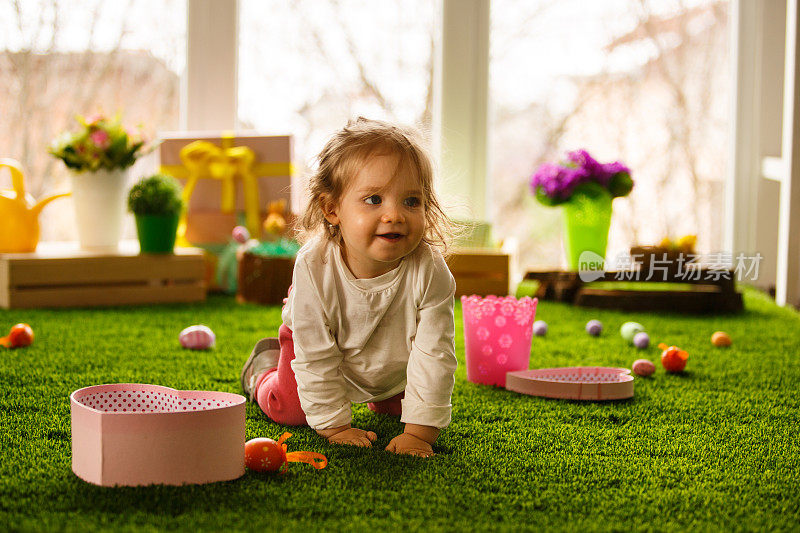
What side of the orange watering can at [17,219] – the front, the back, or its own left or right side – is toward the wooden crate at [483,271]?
front

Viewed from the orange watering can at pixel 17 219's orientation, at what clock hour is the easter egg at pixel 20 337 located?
The easter egg is roughly at 3 o'clock from the orange watering can.

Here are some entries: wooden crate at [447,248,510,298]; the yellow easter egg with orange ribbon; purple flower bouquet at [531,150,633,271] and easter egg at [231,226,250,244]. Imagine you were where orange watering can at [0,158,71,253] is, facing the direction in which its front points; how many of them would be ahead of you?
4

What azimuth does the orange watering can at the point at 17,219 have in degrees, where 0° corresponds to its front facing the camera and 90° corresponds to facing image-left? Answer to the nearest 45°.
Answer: approximately 270°

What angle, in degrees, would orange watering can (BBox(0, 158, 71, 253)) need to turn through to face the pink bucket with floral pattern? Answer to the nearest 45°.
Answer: approximately 45° to its right

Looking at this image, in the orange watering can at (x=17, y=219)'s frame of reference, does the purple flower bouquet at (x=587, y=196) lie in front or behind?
in front

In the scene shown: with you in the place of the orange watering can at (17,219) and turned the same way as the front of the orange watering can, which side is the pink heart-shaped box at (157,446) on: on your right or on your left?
on your right

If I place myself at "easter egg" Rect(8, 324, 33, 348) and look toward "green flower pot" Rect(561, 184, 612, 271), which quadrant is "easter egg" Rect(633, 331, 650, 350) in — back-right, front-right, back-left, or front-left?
front-right
